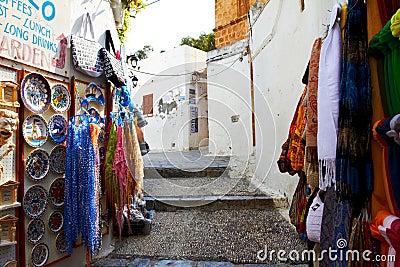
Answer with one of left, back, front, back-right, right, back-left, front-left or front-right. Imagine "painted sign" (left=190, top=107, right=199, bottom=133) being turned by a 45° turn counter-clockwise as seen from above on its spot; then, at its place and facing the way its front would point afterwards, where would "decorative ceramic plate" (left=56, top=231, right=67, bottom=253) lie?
front-right

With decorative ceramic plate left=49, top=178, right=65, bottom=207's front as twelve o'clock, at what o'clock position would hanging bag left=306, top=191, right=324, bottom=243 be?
The hanging bag is roughly at 12 o'clock from the decorative ceramic plate.

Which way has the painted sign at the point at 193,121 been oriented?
toward the camera

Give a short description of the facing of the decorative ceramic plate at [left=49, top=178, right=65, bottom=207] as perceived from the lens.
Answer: facing the viewer and to the right of the viewer

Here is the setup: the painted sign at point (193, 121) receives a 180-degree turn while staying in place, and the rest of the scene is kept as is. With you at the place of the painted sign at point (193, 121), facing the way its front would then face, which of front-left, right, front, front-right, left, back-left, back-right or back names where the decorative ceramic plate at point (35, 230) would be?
back

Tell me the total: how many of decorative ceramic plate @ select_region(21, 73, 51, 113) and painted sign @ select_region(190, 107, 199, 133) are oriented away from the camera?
0

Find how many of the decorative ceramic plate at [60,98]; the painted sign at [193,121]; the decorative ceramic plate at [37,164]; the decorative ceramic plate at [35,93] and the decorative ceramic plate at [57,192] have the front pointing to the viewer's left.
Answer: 0

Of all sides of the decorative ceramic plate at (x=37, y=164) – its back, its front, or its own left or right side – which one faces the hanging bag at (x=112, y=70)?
left

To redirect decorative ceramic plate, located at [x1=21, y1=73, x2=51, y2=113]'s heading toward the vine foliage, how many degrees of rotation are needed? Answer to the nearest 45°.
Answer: approximately 90° to its left

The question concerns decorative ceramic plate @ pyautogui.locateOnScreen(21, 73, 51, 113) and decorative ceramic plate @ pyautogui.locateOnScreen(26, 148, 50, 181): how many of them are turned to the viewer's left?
0

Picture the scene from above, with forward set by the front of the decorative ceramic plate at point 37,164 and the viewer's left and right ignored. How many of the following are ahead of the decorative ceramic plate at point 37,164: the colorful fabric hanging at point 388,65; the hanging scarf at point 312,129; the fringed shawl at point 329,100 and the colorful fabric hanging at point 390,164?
4

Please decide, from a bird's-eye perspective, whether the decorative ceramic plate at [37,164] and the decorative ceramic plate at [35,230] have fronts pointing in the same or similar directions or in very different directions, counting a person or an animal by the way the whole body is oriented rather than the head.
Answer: same or similar directions
